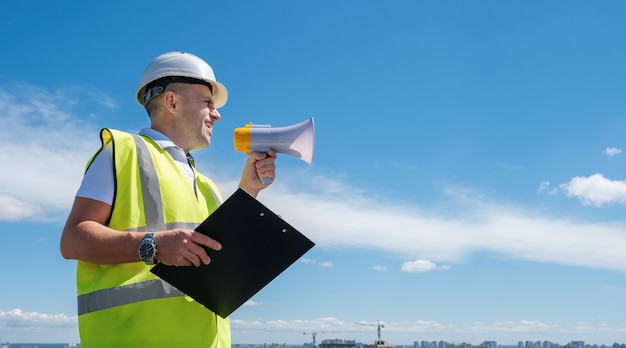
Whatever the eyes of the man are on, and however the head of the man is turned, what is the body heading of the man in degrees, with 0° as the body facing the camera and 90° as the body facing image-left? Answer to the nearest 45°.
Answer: approximately 315°

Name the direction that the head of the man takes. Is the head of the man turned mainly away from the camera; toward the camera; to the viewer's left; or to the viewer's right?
to the viewer's right
